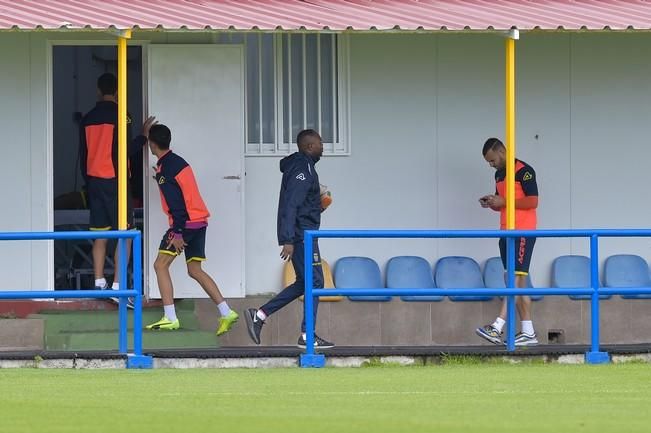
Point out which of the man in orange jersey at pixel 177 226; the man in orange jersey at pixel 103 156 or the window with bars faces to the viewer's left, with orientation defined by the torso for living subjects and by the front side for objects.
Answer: the man in orange jersey at pixel 177 226

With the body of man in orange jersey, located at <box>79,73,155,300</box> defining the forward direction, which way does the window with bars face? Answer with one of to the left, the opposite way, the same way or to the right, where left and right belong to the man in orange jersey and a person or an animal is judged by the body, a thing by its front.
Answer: the opposite way

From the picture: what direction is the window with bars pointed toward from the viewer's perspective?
toward the camera

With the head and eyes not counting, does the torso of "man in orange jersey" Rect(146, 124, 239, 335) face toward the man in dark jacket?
no

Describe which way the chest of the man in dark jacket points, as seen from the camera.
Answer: to the viewer's right

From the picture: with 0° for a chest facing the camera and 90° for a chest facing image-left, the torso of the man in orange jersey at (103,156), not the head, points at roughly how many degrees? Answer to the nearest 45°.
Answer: approximately 180°

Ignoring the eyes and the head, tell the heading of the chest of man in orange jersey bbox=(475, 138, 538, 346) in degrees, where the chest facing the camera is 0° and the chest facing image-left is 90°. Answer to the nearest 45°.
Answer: approximately 90°

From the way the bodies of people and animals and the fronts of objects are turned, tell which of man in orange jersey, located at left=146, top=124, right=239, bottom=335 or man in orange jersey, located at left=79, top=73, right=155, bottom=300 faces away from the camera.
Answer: man in orange jersey, located at left=79, top=73, right=155, bottom=300

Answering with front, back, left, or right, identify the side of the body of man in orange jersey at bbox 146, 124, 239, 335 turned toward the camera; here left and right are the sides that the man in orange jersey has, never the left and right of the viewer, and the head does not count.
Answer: left

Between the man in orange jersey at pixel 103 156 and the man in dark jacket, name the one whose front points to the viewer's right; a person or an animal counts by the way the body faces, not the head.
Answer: the man in dark jacket

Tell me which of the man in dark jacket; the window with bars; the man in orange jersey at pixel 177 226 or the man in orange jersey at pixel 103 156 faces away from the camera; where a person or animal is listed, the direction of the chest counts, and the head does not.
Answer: the man in orange jersey at pixel 103 156

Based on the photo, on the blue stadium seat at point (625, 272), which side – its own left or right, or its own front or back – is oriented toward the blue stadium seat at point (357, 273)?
right

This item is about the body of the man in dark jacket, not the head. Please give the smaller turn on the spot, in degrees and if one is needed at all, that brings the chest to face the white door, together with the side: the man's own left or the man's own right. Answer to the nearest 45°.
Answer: approximately 135° to the man's own left
